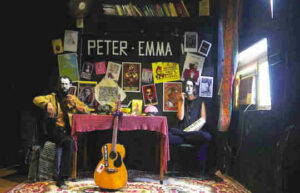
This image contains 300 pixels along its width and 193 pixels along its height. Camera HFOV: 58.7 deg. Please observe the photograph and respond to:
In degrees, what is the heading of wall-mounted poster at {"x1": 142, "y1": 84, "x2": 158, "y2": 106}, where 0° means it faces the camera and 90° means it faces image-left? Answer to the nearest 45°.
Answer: approximately 0°

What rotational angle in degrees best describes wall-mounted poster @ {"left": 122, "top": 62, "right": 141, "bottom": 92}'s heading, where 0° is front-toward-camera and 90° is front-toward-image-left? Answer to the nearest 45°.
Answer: approximately 0°

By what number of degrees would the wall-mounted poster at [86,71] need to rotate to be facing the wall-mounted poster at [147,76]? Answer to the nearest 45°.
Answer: approximately 90° to its left

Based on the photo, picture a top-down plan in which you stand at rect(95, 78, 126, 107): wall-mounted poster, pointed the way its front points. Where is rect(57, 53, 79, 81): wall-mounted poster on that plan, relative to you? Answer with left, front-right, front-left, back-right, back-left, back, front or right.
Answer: right

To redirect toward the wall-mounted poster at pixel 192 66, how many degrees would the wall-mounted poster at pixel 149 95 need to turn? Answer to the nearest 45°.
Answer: approximately 90° to its left

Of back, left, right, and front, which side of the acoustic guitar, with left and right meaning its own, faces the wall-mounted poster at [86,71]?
back

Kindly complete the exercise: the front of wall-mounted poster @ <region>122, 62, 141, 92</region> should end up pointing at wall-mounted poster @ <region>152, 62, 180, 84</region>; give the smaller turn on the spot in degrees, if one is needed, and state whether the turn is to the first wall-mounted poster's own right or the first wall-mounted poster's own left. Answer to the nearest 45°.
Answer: approximately 90° to the first wall-mounted poster's own left
